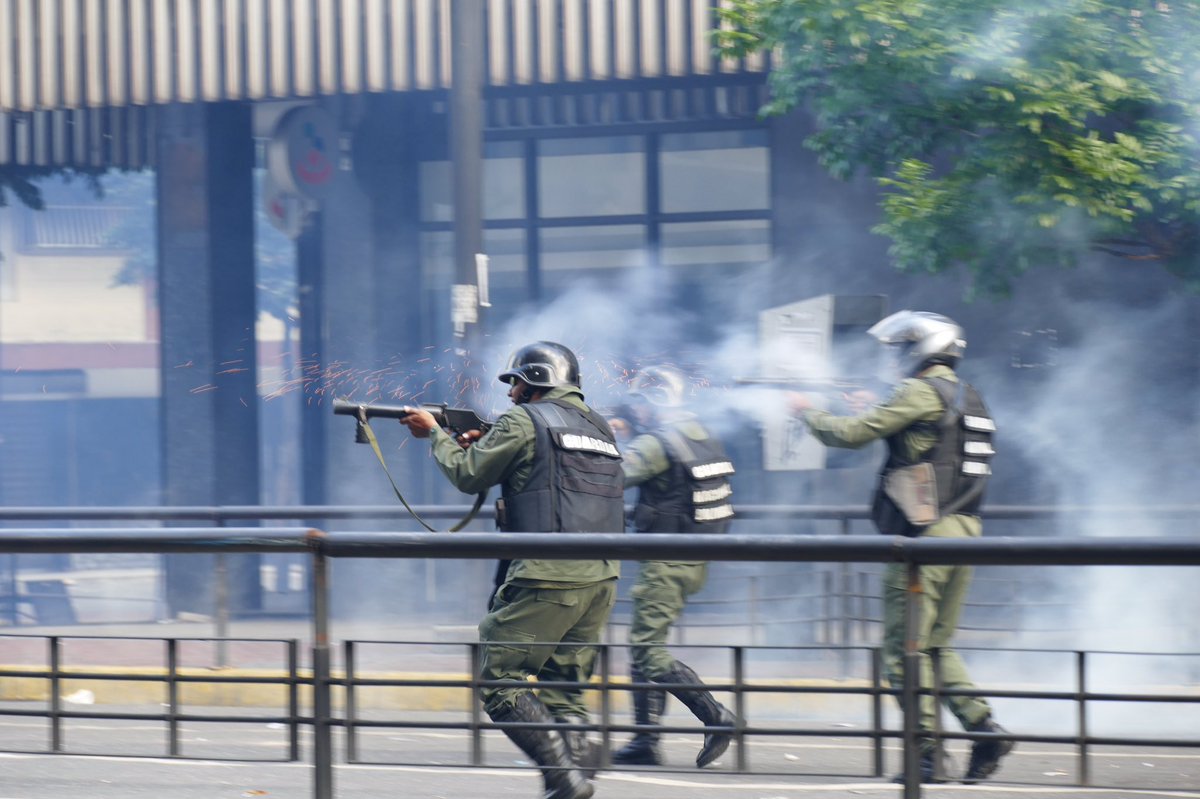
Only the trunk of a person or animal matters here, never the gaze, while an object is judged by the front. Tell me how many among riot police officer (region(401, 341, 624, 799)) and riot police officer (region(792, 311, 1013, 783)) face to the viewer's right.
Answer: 0

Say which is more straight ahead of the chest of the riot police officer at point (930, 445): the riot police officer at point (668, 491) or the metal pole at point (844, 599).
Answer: the riot police officer

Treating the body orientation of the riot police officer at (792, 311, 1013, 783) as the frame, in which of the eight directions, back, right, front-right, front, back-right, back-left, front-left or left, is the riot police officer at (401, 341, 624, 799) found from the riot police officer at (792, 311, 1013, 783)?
front-left

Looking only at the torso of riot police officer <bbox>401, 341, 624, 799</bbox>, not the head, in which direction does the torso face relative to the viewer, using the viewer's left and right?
facing away from the viewer and to the left of the viewer

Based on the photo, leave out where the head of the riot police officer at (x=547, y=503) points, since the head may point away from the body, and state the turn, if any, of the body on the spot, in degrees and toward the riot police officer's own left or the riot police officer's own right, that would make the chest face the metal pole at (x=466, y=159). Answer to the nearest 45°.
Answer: approximately 45° to the riot police officer's own right

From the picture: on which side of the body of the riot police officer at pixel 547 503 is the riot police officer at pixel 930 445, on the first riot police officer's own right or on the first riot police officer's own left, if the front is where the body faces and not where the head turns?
on the first riot police officer's own right

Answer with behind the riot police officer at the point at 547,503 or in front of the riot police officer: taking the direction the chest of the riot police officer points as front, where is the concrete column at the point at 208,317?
in front

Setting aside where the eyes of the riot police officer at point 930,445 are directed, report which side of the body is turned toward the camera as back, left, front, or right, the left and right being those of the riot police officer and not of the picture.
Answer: left

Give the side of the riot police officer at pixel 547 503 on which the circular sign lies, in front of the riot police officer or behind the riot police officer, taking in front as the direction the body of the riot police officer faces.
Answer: in front

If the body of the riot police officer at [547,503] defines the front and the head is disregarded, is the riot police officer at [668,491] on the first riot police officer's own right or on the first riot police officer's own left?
on the first riot police officer's own right

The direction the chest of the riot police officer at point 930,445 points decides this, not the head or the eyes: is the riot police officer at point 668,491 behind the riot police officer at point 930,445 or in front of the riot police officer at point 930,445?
in front
